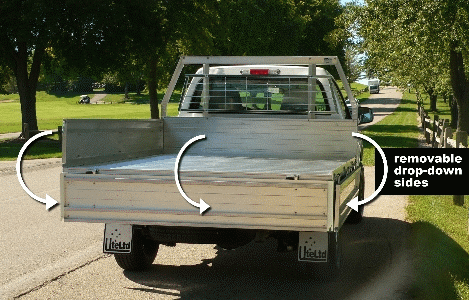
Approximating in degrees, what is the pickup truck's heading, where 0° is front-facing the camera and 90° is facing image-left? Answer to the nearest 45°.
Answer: approximately 180°

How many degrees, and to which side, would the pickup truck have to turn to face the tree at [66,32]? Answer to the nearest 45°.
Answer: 0° — it already faces it
